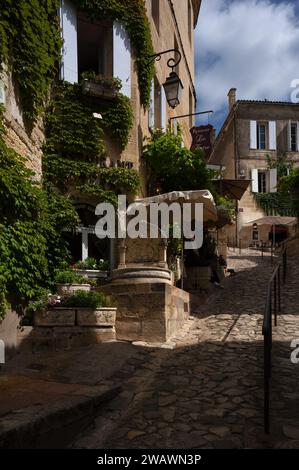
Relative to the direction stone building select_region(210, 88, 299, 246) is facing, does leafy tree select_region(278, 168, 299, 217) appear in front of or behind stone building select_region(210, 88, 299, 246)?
in front

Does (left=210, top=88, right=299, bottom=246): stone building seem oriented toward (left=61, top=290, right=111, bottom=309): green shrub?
yes

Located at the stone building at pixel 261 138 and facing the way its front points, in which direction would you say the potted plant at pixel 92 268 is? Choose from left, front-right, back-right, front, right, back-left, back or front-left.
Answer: front

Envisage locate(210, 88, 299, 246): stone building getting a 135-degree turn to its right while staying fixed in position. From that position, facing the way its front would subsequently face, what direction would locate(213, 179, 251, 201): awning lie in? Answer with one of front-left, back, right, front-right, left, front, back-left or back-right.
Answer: back-left

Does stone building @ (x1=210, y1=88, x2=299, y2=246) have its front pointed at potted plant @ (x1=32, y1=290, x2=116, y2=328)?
yes

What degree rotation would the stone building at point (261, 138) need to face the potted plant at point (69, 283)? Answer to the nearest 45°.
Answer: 0° — it already faces it

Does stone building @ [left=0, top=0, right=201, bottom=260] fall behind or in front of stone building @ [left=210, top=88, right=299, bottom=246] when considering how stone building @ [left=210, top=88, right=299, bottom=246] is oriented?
in front

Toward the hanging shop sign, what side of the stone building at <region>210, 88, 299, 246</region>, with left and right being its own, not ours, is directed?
front

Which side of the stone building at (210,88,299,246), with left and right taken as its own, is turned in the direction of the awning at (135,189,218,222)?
front

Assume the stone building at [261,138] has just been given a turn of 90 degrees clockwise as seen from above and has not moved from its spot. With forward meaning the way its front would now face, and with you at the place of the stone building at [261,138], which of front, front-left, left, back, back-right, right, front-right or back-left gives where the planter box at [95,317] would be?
left

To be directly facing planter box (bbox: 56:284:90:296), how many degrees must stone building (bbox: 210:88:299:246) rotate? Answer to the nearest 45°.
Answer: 0° — it already faces it

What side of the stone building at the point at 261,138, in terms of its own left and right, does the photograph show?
front
